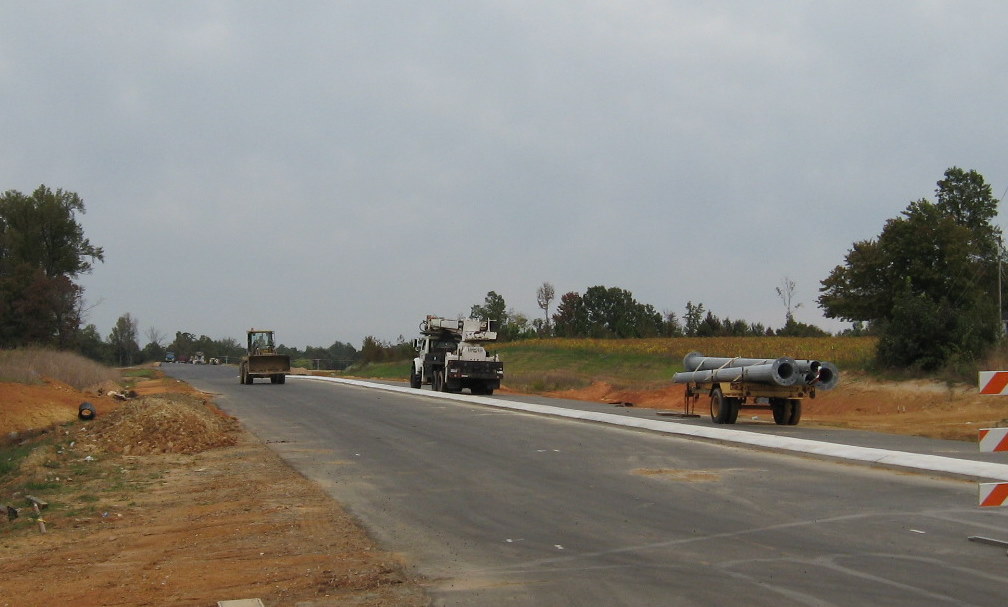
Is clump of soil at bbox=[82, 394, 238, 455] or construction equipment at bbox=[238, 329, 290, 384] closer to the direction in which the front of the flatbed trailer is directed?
the construction equipment

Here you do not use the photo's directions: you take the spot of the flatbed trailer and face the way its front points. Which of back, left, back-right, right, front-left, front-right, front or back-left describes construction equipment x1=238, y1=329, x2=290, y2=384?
front

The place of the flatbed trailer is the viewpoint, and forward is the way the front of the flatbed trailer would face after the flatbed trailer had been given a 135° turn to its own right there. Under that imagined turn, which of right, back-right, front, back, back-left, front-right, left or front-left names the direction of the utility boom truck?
back-left

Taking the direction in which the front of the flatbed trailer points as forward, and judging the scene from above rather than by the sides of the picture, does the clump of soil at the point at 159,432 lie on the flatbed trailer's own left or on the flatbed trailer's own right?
on the flatbed trailer's own left

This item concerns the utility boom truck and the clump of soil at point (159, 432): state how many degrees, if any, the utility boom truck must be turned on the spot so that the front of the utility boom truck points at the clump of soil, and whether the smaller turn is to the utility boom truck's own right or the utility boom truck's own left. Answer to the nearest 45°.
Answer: approximately 135° to the utility boom truck's own left

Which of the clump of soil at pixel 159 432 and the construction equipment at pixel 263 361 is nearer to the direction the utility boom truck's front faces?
the construction equipment

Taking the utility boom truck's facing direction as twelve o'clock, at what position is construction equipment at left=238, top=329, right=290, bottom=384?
The construction equipment is roughly at 12 o'clock from the utility boom truck.

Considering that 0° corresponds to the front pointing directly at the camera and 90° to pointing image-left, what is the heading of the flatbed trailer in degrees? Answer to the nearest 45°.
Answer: approximately 135°
